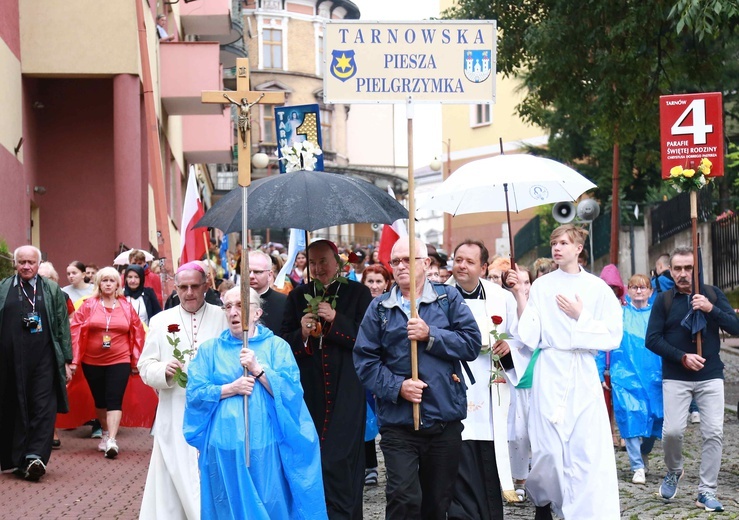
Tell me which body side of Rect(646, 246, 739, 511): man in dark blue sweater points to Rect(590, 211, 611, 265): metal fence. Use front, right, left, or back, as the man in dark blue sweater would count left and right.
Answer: back

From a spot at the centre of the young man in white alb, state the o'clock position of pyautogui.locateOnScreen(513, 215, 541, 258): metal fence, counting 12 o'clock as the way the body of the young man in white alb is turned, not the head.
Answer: The metal fence is roughly at 6 o'clock from the young man in white alb.

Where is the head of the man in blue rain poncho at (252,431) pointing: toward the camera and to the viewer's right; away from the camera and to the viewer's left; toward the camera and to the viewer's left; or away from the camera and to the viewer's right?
toward the camera and to the viewer's left

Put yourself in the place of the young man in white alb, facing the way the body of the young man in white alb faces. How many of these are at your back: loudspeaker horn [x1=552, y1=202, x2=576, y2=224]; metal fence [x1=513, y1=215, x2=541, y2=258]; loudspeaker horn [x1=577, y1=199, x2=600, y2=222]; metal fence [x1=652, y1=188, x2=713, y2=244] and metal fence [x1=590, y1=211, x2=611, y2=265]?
5

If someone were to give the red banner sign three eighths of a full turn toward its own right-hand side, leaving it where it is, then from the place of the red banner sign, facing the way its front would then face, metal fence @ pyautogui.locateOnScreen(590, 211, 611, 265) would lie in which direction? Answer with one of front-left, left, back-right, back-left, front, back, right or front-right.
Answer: front-right

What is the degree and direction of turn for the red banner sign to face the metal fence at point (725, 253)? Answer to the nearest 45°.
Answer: approximately 180°

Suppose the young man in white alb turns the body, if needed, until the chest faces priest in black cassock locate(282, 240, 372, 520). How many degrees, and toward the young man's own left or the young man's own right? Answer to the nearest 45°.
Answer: approximately 90° to the young man's own right
